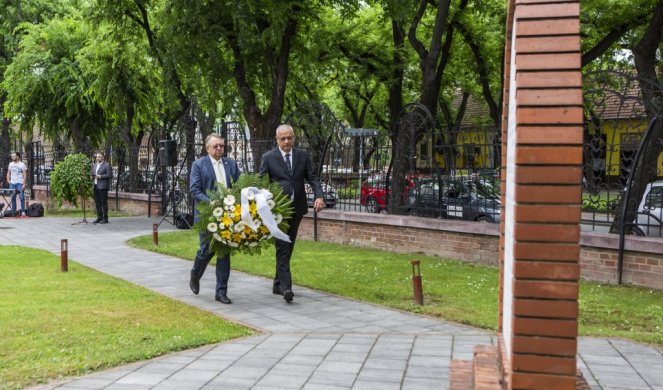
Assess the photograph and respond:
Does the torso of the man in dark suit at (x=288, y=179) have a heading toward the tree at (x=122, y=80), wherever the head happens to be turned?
no

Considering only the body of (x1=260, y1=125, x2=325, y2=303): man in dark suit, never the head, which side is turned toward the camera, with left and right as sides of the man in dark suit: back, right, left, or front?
front

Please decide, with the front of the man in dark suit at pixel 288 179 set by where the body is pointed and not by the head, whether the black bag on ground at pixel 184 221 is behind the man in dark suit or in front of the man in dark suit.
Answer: behind

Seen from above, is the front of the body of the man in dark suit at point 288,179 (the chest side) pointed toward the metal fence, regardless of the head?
no

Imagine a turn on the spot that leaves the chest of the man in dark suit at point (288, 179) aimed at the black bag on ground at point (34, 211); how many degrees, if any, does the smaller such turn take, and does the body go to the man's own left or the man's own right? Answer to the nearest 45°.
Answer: approximately 135° to the man's own right

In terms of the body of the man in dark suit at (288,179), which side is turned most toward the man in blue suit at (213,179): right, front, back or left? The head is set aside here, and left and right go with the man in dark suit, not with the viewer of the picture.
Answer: right

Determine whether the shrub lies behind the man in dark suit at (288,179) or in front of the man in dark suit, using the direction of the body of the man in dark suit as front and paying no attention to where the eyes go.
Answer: behind

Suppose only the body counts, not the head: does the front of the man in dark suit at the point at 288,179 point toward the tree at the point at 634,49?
no

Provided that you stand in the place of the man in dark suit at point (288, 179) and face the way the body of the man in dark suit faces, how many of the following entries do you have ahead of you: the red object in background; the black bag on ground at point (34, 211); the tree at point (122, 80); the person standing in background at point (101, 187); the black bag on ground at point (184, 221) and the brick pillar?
1
